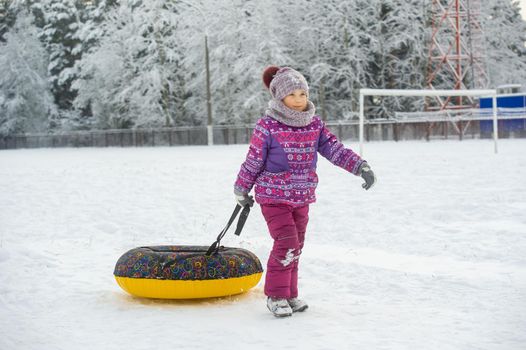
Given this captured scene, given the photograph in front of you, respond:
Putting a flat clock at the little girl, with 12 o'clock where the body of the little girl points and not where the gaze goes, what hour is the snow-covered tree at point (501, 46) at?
The snow-covered tree is roughly at 8 o'clock from the little girl.

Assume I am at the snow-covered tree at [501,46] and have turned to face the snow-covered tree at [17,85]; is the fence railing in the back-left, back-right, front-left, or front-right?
front-left

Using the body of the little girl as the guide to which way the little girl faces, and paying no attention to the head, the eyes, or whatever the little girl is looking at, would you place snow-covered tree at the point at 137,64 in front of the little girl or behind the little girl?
behind

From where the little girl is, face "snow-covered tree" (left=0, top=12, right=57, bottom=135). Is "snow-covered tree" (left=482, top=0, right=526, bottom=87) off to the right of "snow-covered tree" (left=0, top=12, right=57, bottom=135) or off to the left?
right
